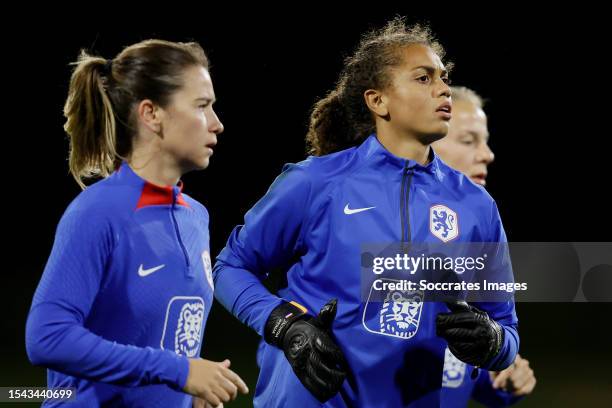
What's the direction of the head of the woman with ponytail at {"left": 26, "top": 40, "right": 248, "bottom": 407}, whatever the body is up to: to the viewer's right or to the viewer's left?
to the viewer's right
